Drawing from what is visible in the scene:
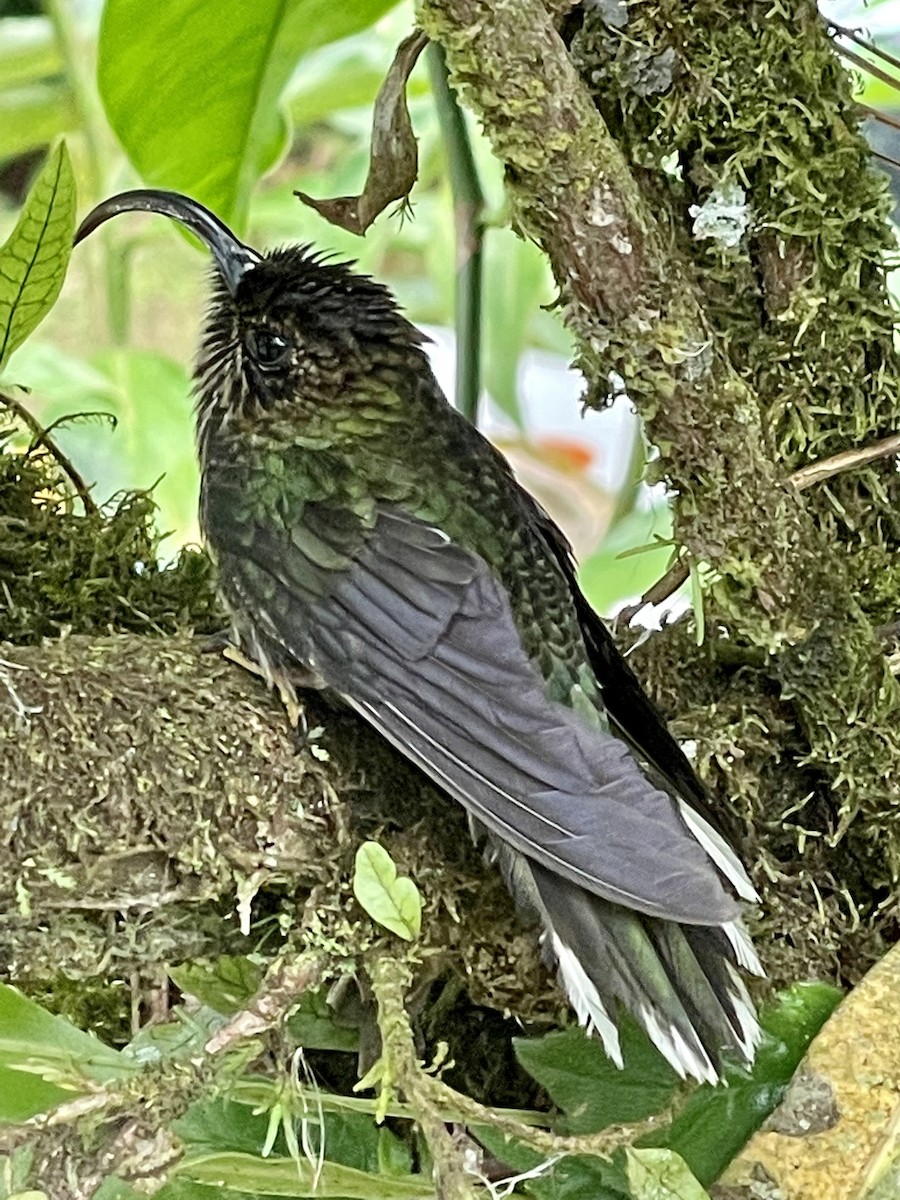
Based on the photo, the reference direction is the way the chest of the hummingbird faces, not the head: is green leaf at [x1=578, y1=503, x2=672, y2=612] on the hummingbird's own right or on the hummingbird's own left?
on the hummingbird's own right

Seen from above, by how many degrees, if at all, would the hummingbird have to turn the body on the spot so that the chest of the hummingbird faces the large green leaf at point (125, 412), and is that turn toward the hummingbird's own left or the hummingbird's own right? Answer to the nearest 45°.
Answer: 0° — it already faces it

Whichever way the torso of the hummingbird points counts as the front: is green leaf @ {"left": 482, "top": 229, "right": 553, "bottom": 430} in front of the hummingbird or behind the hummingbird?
in front

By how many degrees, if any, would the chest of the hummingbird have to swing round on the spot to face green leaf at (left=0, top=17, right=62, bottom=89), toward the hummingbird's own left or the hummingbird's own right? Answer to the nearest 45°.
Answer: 0° — it already faces it

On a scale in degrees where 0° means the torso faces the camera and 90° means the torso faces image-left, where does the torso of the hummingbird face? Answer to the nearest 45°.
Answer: approximately 135°

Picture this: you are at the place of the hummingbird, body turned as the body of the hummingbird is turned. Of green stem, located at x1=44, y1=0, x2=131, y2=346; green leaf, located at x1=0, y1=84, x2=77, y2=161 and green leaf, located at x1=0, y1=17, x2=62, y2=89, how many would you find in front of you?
3
